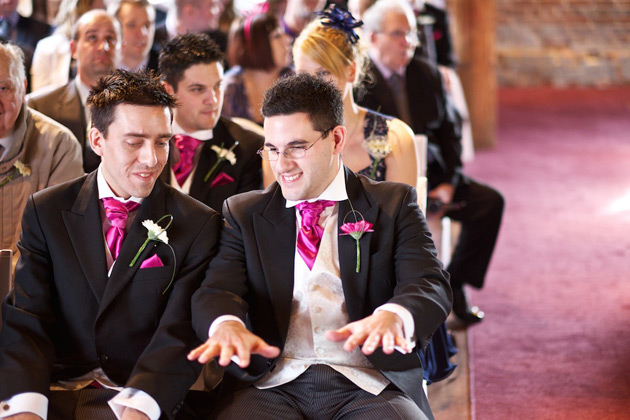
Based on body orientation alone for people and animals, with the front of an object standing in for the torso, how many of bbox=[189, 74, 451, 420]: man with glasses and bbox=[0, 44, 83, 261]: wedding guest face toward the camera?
2

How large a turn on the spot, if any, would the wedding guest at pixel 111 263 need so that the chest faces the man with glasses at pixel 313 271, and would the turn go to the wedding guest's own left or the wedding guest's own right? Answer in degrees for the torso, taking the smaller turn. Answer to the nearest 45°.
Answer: approximately 90° to the wedding guest's own left

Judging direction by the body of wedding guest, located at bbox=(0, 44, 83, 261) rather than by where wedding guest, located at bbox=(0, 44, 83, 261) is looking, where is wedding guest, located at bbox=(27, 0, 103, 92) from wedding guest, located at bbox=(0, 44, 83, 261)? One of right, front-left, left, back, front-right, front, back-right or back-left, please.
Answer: back

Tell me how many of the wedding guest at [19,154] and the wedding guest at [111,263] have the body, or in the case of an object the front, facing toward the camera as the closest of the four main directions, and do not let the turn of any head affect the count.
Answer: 2

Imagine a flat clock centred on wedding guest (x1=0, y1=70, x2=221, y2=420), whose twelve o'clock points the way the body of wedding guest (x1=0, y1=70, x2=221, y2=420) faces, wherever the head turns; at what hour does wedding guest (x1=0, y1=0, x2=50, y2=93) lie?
wedding guest (x1=0, y1=0, x2=50, y2=93) is roughly at 6 o'clock from wedding guest (x1=0, y1=70, x2=221, y2=420).

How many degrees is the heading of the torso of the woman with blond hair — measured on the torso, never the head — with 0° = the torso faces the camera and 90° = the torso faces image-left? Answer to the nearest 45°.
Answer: approximately 45°

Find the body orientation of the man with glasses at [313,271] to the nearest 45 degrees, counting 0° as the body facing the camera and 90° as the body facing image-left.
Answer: approximately 0°

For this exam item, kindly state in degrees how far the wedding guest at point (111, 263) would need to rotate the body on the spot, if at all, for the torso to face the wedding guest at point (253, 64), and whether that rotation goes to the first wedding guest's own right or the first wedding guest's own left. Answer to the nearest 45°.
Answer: approximately 135° to the first wedding guest's own left
